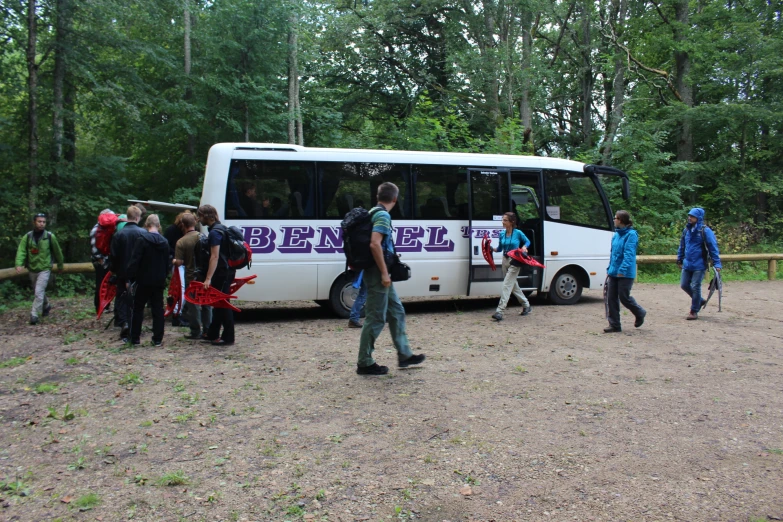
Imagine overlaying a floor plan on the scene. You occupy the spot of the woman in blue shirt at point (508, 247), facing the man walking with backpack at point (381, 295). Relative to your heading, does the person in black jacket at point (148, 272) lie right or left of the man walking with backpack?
right

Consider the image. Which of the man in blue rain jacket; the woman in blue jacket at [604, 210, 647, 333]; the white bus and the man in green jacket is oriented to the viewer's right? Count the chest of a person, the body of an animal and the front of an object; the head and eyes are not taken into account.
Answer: the white bus

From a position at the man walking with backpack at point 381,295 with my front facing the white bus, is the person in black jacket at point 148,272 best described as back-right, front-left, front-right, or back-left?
front-left

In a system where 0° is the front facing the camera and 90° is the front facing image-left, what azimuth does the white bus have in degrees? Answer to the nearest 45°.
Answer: approximately 270°

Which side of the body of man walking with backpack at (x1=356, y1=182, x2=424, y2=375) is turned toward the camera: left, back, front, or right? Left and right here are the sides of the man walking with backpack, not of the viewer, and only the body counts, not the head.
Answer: right

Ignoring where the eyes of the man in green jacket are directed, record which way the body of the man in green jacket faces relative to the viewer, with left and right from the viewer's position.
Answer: facing the viewer

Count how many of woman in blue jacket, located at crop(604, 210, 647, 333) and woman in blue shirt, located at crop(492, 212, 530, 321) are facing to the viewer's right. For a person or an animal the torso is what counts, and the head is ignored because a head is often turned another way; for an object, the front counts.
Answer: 0

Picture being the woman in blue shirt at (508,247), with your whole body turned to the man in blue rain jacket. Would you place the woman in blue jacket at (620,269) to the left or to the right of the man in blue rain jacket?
right

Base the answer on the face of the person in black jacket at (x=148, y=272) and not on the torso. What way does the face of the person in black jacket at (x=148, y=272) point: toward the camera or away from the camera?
away from the camera

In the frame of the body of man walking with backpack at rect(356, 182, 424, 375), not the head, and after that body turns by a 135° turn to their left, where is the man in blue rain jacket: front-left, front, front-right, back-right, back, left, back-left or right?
right

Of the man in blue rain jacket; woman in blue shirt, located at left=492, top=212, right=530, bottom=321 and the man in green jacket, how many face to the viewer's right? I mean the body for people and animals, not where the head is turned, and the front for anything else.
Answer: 0

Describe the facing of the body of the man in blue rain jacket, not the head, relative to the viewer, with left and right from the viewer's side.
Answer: facing the viewer and to the left of the viewer

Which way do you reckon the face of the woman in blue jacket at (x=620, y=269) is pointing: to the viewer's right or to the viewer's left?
to the viewer's left

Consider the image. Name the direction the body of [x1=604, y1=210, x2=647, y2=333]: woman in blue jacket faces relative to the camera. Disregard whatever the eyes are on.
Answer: to the viewer's left

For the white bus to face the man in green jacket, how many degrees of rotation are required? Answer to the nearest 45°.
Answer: approximately 180°

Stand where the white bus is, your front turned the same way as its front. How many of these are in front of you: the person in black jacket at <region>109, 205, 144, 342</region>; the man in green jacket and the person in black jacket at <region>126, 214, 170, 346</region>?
0

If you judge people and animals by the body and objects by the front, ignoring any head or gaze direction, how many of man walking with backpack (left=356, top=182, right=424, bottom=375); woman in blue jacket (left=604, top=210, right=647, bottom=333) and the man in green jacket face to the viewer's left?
1
